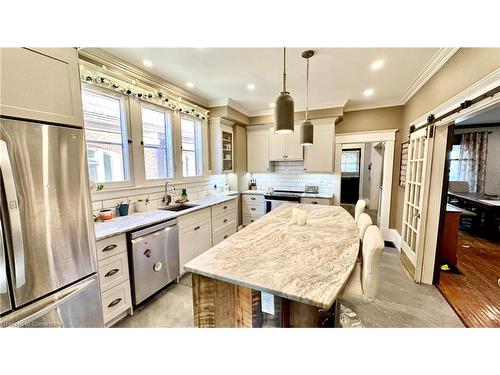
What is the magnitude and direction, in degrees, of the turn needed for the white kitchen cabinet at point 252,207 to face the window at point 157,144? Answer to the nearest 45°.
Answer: approximately 45° to its right

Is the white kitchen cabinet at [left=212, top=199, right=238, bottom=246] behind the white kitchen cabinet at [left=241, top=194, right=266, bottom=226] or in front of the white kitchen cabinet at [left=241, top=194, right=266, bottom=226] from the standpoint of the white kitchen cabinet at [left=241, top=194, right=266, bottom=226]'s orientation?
in front

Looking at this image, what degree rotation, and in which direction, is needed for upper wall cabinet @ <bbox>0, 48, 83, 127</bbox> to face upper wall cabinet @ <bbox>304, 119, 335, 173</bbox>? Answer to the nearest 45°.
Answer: approximately 45° to its left

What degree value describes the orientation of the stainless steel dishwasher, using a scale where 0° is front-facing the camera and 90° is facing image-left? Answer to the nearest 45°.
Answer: approximately 315°

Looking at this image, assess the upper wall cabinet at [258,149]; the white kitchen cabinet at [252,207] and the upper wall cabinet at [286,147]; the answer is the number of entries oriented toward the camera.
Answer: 3

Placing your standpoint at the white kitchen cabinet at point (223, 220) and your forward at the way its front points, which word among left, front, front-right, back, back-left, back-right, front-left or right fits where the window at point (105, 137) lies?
right

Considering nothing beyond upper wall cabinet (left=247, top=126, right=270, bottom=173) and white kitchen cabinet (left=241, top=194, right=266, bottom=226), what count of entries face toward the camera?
2

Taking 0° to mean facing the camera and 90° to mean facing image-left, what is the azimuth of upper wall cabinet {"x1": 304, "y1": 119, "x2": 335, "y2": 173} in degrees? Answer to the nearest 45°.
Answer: approximately 0°

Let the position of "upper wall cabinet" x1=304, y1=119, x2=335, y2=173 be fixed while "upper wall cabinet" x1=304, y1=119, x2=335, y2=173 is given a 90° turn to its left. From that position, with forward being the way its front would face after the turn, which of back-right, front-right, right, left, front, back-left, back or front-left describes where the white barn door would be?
front-right

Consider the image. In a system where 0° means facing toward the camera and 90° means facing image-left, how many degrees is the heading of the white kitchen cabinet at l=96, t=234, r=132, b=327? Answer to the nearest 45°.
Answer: approximately 315°

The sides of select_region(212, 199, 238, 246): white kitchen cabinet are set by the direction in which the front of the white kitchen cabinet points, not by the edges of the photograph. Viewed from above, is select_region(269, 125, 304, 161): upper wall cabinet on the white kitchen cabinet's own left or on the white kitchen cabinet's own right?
on the white kitchen cabinet's own left

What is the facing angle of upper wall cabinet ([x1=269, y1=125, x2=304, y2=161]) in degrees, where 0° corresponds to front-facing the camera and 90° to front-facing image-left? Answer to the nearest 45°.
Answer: approximately 0°

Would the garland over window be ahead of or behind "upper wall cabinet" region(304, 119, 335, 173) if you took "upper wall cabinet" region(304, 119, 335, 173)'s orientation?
ahead

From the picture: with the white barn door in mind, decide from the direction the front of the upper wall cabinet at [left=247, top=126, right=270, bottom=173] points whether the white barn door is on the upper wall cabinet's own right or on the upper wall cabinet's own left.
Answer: on the upper wall cabinet's own left
